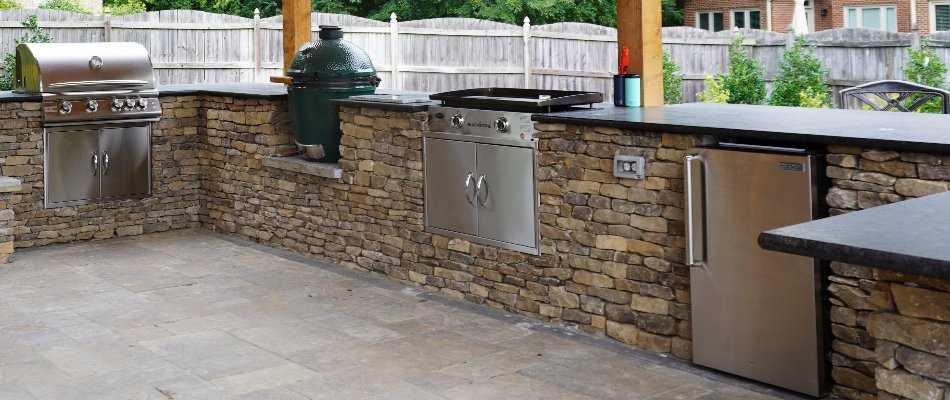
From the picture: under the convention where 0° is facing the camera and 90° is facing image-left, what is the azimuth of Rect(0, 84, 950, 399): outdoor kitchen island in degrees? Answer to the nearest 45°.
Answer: approximately 45°

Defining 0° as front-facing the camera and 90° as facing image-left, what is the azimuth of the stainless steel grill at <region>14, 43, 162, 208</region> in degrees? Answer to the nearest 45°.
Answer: approximately 315°

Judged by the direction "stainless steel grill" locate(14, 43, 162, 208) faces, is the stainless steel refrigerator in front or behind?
in front

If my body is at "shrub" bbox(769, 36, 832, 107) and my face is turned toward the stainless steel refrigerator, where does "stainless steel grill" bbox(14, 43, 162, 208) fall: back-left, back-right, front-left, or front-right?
front-right

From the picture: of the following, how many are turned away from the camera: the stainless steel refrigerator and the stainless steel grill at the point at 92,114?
0

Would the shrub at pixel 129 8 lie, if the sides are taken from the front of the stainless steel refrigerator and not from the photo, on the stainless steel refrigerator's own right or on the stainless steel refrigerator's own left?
on the stainless steel refrigerator's own right

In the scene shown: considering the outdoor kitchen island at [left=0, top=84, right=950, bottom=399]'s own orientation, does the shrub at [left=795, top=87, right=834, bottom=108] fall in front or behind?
behind

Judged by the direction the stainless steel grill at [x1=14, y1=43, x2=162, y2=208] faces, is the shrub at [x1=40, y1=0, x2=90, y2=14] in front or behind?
behind

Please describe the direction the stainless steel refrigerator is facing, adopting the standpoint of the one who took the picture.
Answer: facing the viewer and to the left of the viewer
